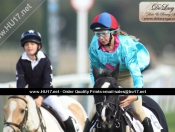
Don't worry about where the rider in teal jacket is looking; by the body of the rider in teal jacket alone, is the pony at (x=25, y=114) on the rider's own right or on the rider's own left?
on the rider's own right

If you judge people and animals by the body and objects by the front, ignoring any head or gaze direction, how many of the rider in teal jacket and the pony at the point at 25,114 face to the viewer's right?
0

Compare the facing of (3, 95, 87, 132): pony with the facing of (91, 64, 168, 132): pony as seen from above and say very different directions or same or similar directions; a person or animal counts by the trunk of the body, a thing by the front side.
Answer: same or similar directions

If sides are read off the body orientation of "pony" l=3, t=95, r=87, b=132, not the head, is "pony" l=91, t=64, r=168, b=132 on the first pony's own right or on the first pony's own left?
on the first pony's own left

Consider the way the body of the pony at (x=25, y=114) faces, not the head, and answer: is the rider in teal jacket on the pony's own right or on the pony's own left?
on the pony's own left

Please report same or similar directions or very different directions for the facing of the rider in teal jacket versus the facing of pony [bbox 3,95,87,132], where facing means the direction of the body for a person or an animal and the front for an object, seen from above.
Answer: same or similar directions

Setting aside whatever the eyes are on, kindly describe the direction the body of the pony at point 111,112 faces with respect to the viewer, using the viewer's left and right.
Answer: facing the viewer and to the left of the viewer
